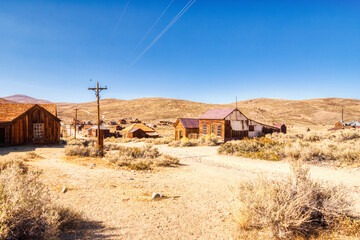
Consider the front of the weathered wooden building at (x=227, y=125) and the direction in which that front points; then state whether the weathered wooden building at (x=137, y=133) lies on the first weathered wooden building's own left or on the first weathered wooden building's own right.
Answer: on the first weathered wooden building's own right

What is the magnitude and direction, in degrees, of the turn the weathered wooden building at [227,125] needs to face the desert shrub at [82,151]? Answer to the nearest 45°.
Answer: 0° — it already faces it

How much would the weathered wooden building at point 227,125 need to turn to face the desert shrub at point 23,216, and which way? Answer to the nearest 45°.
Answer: approximately 45° to its left

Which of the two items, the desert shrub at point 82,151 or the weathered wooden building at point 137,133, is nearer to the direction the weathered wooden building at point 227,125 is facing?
the desert shrub

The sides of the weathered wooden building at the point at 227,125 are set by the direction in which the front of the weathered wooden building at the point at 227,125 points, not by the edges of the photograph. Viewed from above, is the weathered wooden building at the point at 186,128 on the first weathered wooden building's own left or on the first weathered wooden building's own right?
on the first weathered wooden building's own right

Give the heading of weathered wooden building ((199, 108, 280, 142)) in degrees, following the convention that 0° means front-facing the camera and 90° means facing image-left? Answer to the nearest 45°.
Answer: approximately 45°

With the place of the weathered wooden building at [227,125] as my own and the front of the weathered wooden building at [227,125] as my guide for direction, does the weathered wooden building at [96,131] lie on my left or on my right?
on my right
